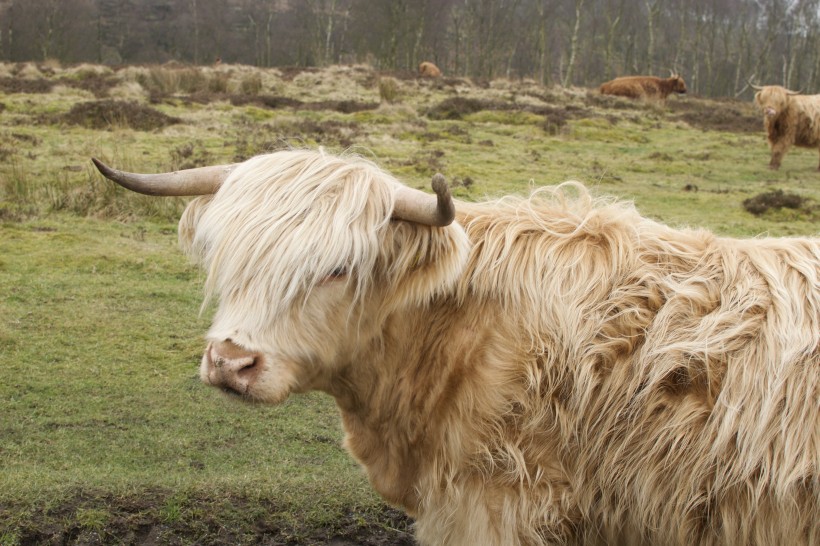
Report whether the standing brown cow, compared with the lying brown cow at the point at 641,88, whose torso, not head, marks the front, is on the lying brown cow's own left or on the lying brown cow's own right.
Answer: on the lying brown cow's own right

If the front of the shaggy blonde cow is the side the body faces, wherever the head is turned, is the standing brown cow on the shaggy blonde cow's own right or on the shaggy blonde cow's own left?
on the shaggy blonde cow's own right

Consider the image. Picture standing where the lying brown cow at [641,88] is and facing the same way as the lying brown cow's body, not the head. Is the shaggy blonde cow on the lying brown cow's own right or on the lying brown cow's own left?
on the lying brown cow's own right

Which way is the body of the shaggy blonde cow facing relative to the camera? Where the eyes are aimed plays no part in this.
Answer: to the viewer's left

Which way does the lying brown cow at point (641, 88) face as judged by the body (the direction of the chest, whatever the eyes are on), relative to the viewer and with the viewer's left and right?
facing to the right of the viewer
